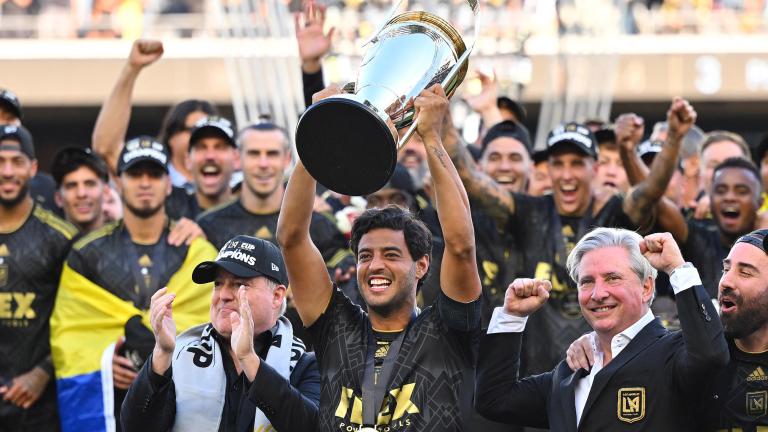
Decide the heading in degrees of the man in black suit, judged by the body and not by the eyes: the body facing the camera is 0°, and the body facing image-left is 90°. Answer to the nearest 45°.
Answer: approximately 45°

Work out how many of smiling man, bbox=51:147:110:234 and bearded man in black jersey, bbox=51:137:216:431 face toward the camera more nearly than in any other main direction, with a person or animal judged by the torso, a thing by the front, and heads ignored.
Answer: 2

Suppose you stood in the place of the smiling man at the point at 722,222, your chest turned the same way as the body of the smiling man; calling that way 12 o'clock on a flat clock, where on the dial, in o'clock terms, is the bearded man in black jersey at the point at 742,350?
The bearded man in black jersey is roughly at 12 o'clock from the smiling man.

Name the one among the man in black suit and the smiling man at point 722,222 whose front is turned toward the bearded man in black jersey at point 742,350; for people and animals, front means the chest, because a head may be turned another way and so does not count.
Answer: the smiling man

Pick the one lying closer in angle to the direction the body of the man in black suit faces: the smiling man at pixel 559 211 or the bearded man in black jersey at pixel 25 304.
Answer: the bearded man in black jersey

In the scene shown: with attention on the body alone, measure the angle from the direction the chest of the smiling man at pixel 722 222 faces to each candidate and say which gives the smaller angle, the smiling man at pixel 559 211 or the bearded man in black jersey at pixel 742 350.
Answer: the bearded man in black jersey

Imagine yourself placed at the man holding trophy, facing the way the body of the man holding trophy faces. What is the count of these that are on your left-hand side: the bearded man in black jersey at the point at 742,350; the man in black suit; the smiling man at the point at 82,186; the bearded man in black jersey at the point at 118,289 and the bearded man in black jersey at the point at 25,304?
2

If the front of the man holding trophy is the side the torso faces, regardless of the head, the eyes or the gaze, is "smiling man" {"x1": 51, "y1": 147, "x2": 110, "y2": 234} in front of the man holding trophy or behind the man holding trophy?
behind

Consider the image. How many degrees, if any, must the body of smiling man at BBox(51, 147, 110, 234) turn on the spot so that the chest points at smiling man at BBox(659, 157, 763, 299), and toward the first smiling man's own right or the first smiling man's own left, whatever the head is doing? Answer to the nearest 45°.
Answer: approximately 45° to the first smiling man's own left

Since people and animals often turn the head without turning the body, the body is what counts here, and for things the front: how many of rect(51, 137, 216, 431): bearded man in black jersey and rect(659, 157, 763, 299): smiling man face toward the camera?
2

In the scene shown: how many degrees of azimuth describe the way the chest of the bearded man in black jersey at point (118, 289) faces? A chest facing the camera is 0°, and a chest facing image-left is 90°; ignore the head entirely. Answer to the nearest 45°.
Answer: approximately 0°

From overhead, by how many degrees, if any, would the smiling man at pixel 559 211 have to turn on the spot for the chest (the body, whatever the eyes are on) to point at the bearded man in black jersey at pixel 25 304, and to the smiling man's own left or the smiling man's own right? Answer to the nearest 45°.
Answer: approximately 90° to the smiling man's own right

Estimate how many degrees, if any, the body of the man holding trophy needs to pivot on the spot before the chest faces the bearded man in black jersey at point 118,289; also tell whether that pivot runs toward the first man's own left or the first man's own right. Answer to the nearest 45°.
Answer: approximately 135° to the first man's own right
